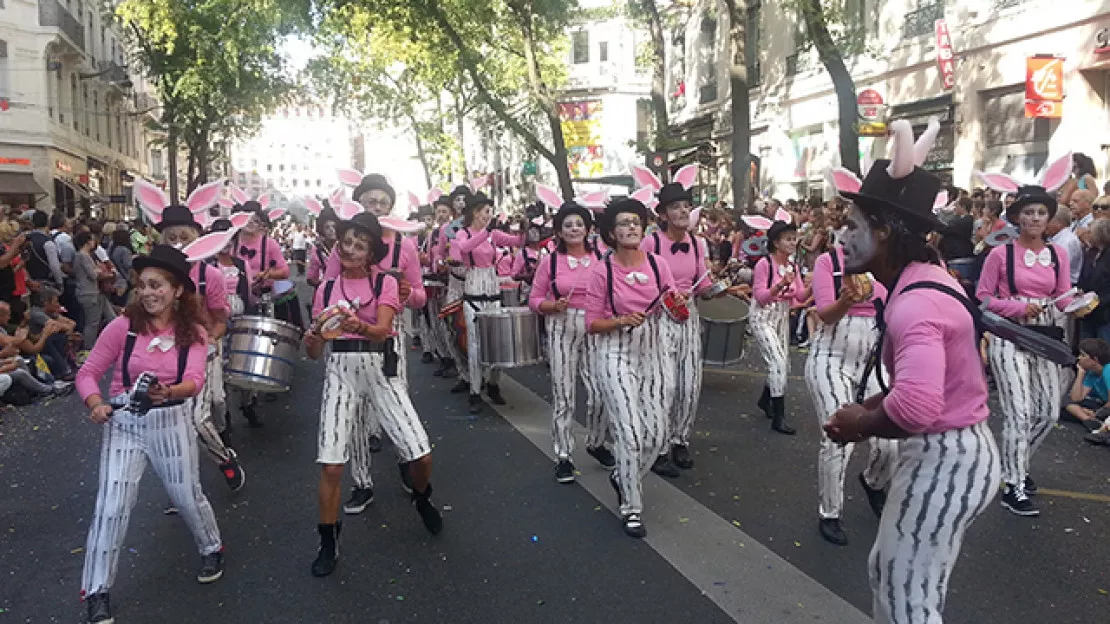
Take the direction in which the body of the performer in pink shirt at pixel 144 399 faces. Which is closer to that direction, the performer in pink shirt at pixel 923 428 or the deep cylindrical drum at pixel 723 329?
the performer in pink shirt

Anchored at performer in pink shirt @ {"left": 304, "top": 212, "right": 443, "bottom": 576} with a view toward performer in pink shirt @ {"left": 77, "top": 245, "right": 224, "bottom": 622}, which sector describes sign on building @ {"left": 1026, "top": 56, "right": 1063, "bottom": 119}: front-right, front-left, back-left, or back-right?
back-right

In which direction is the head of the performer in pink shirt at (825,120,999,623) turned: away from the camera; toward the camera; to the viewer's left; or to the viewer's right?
to the viewer's left

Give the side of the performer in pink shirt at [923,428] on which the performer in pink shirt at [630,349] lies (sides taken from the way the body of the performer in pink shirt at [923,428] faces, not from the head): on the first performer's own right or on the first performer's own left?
on the first performer's own right

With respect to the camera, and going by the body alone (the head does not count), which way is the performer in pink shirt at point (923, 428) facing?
to the viewer's left

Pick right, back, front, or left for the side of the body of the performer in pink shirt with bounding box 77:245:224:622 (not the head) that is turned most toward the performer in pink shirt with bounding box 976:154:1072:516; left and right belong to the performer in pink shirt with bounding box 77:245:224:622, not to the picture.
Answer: left

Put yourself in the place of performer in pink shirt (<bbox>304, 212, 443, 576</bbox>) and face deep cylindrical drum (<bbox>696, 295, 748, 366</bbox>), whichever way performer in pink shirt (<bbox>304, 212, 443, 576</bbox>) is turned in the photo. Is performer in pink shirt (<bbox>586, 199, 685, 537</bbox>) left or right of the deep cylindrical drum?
right

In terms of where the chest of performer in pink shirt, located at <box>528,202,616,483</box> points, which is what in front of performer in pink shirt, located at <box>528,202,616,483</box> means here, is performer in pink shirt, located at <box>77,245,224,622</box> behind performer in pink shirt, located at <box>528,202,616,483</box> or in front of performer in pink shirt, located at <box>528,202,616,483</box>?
in front

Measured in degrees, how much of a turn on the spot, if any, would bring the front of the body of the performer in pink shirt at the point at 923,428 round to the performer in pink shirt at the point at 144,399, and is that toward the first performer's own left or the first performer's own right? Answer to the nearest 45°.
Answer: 0° — they already face them
